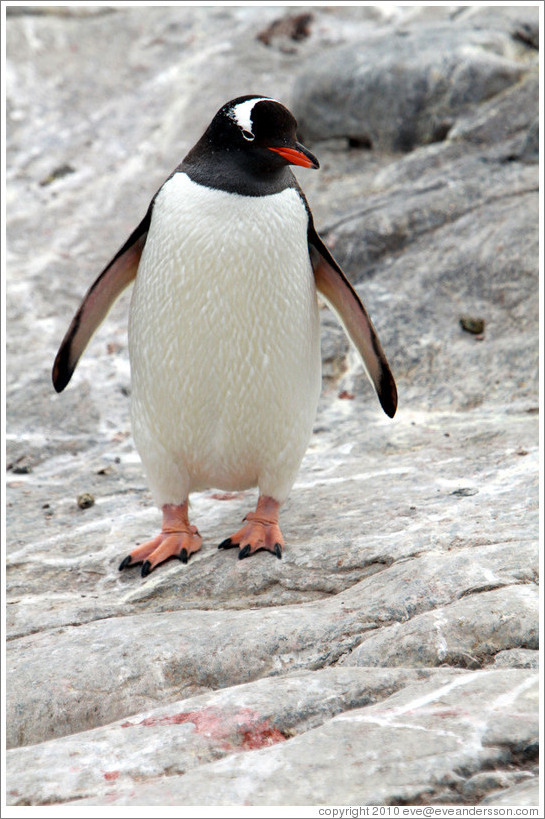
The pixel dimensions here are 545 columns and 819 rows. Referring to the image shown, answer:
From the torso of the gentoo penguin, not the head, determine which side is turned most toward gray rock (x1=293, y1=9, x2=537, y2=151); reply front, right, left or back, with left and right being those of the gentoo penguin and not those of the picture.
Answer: back

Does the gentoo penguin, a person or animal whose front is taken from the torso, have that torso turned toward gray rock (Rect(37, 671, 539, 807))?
yes

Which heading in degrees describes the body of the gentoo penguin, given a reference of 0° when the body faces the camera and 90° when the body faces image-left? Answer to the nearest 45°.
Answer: approximately 0°
